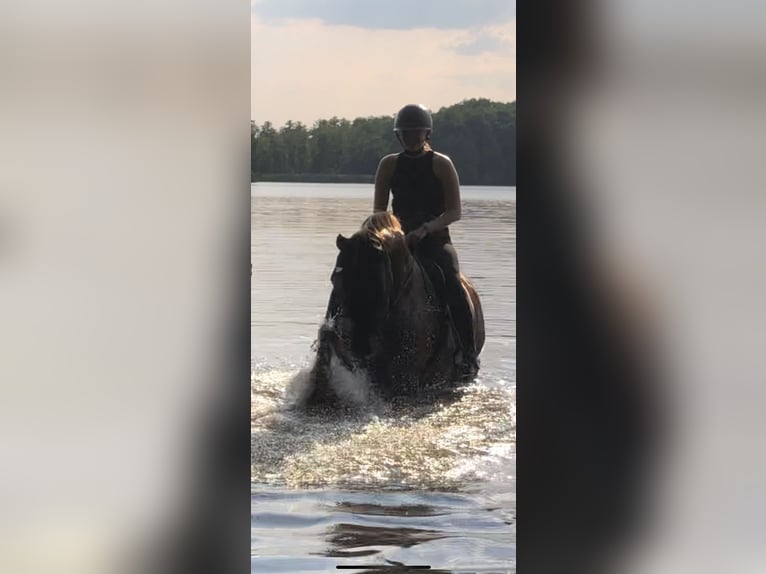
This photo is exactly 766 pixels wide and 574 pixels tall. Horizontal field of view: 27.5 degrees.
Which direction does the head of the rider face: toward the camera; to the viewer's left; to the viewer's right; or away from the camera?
toward the camera

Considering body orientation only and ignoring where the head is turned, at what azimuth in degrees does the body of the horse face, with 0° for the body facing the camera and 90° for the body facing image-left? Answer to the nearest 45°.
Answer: approximately 45°
